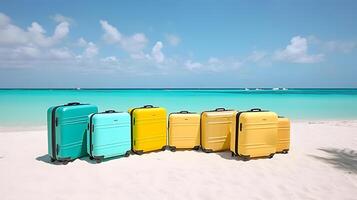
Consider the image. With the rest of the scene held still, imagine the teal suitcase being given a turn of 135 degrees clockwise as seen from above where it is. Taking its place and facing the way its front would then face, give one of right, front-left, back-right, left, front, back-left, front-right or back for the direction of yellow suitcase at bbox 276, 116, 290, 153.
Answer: back

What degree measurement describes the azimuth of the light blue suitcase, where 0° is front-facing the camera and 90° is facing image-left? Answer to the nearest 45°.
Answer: approximately 315°

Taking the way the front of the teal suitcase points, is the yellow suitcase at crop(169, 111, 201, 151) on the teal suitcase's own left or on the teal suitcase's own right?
on the teal suitcase's own left

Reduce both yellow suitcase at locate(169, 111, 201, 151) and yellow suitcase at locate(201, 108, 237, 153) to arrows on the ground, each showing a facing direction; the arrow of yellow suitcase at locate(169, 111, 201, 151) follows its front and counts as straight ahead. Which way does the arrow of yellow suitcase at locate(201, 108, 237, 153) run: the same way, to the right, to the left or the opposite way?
the same way

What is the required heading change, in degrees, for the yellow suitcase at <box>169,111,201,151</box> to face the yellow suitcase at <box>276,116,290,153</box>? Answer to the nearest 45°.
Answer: approximately 90° to its left

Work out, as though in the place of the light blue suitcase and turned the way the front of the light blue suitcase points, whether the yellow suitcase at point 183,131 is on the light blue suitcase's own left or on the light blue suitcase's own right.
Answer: on the light blue suitcase's own left

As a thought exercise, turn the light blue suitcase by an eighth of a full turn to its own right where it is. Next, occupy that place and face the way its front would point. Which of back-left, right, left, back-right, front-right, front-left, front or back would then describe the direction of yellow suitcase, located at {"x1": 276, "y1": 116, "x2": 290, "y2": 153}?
left

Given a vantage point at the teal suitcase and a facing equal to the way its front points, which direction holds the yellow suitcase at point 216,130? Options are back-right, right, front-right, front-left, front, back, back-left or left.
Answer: front-left

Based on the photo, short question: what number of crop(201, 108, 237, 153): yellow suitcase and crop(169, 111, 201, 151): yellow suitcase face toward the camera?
2

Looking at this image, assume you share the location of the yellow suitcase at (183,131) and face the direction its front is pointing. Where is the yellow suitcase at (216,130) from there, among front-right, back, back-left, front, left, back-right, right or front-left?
left

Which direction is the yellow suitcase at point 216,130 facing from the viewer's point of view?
toward the camera

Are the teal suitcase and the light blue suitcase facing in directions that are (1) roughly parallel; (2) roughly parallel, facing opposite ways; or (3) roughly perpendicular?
roughly parallel

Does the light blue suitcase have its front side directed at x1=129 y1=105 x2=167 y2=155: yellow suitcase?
no

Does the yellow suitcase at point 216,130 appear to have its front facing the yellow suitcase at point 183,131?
no

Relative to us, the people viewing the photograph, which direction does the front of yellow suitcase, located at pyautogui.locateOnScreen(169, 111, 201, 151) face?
facing the viewer

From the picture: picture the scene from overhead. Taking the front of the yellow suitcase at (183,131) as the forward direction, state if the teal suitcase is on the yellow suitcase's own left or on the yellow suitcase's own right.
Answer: on the yellow suitcase's own right

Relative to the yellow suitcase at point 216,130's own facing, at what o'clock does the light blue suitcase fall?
The light blue suitcase is roughly at 2 o'clock from the yellow suitcase.

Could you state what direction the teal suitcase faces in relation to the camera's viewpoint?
facing the viewer and to the right of the viewer

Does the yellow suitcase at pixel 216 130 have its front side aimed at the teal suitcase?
no
